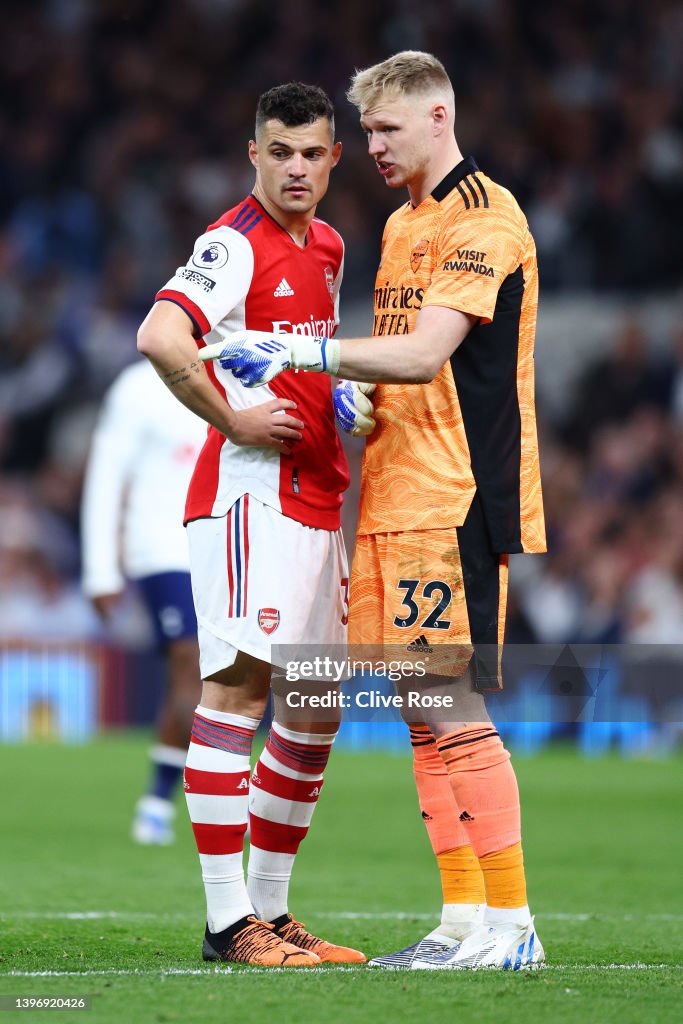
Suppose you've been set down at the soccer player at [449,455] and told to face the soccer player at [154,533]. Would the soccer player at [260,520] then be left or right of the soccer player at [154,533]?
left

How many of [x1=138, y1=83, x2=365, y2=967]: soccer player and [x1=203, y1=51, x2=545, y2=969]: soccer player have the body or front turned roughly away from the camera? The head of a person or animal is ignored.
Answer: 0

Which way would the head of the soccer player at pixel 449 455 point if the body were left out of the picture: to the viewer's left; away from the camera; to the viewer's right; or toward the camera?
to the viewer's left

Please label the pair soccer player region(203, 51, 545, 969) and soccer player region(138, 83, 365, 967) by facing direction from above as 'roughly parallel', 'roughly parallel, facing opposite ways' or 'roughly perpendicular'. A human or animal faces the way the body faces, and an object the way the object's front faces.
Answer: roughly perpendicular

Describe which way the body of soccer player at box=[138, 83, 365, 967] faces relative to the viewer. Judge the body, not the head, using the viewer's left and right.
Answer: facing the viewer and to the right of the viewer

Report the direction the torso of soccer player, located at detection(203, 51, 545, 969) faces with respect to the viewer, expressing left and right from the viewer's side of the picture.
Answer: facing the viewer and to the left of the viewer

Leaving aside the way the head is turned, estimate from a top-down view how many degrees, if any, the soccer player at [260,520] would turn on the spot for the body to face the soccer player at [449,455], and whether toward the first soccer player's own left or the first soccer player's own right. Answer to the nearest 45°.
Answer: approximately 45° to the first soccer player's own left
